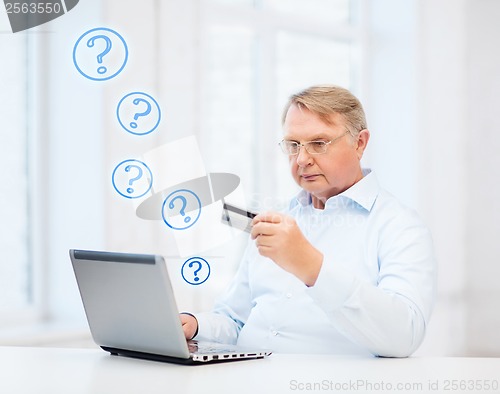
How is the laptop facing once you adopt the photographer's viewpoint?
facing away from the viewer and to the right of the viewer
